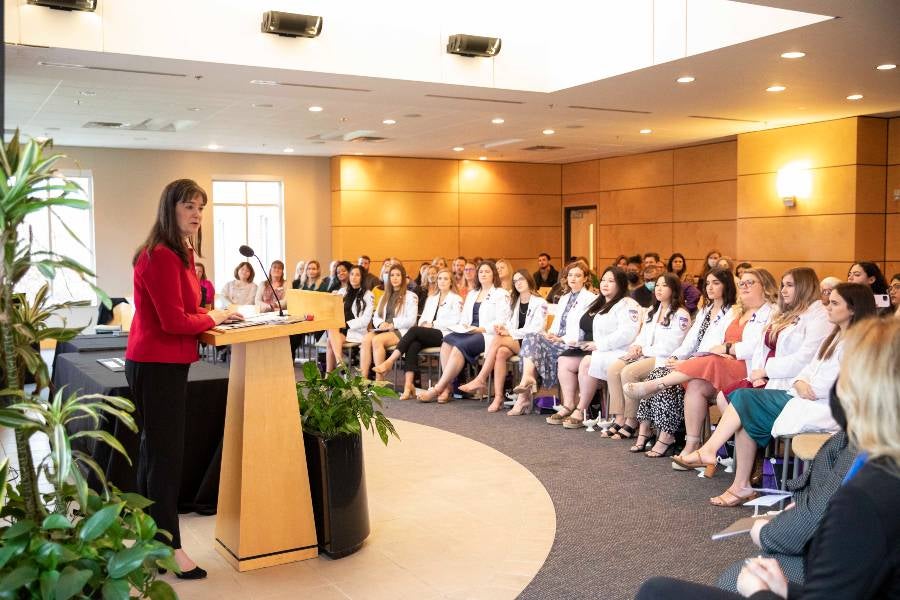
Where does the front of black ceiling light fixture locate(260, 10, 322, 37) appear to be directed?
toward the camera

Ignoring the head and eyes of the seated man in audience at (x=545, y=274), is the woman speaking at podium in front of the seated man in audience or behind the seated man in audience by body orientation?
in front

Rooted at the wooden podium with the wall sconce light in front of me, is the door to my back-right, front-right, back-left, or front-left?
front-left

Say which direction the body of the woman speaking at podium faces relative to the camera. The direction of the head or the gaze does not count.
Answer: to the viewer's right

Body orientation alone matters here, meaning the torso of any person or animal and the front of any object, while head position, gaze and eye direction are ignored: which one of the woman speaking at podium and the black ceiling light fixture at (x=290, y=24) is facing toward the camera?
the black ceiling light fixture

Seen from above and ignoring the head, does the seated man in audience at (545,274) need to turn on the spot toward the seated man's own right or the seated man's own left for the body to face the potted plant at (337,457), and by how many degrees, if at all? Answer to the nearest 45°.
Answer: approximately 45° to the seated man's own left

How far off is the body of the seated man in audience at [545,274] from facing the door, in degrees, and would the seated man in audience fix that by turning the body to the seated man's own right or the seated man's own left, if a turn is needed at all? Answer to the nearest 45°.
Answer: approximately 135° to the seated man's own right

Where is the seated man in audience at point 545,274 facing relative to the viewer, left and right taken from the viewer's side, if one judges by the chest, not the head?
facing the viewer and to the left of the viewer

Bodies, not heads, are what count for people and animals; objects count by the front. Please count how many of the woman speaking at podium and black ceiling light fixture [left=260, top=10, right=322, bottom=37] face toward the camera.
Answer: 1

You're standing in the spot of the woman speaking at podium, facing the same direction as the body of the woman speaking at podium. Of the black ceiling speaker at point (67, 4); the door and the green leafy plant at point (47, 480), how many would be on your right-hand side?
1
